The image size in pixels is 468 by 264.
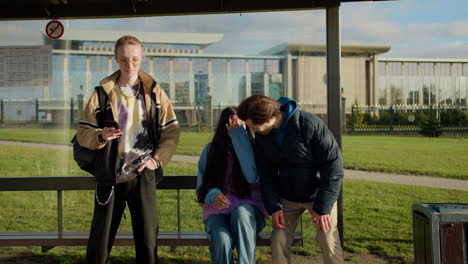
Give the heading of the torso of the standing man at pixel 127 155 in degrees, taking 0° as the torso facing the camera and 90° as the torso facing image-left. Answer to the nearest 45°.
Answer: approximately 0°

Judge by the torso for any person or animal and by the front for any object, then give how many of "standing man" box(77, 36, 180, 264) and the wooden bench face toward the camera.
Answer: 2

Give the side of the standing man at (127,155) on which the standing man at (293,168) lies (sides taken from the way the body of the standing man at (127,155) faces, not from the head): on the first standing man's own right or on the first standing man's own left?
on the first standing man's own left

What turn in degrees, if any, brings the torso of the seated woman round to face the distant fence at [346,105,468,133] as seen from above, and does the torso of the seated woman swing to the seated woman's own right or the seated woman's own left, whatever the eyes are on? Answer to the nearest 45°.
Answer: approximately 180°

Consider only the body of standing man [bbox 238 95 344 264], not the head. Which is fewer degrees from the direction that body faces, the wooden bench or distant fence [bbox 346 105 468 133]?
the wooden bench

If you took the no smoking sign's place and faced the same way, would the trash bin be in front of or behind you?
in front

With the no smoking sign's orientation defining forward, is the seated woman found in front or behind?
in front
